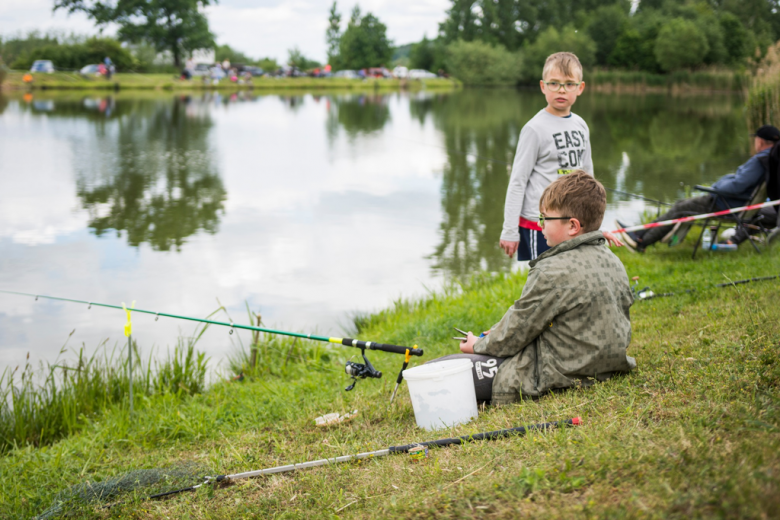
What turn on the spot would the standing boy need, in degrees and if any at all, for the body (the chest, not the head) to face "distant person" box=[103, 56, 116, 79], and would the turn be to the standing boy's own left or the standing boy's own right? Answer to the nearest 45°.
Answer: approximately 180°

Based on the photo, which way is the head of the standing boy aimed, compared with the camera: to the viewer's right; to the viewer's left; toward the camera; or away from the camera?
toward the camera

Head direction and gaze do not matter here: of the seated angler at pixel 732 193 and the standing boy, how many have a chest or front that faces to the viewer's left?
1

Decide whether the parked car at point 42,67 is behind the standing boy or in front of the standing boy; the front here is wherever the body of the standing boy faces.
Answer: behind

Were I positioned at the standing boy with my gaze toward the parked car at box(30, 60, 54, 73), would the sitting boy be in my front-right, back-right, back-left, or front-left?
back-left

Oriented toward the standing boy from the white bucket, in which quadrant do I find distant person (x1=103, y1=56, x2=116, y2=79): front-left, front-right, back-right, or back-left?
front-left

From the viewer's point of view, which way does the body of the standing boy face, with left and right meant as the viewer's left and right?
facing the viewer and to the right of the viewer

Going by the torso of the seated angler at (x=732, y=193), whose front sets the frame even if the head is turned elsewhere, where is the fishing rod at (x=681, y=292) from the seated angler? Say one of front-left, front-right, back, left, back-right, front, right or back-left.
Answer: left

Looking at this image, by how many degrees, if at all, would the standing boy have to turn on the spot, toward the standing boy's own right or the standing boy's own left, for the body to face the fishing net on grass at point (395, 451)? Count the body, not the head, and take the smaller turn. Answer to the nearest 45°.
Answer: approximately 45° to the standing boy's own right

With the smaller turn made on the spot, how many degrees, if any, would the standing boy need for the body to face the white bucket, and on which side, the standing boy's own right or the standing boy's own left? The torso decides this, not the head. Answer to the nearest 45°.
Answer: approximately 45° to the standing boy's own right

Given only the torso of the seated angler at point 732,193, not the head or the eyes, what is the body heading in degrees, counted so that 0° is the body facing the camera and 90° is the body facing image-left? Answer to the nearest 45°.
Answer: approximately 90°

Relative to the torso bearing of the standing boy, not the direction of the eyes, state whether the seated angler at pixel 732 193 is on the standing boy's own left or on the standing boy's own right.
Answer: on the standing boy's own left

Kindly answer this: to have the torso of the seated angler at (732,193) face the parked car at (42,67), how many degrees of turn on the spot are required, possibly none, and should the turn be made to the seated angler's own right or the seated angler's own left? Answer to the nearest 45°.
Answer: approximately 45° to the seated angler's own right
